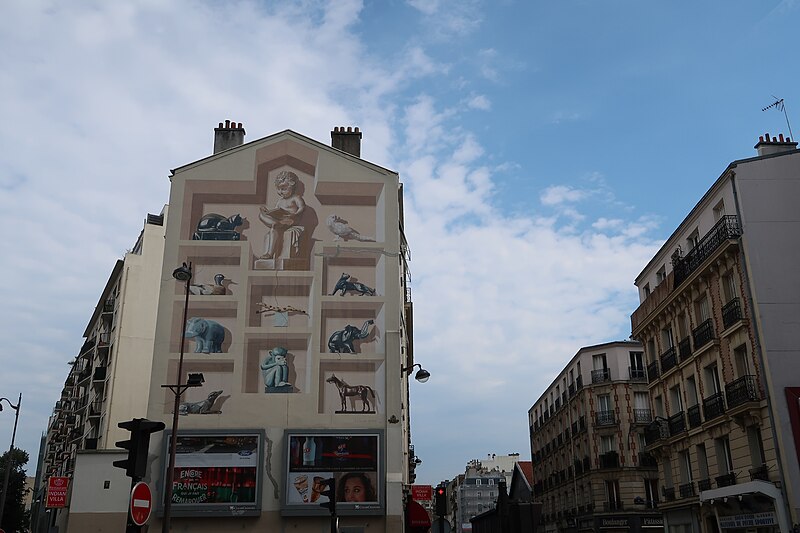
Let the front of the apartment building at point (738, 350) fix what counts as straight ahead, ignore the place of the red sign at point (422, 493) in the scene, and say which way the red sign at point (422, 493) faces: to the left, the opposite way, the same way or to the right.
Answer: to the left

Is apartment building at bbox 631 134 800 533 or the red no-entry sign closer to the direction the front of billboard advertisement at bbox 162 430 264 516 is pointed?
the red no-entry sign

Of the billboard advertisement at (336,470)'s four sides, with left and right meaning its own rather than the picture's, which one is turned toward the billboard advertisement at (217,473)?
right

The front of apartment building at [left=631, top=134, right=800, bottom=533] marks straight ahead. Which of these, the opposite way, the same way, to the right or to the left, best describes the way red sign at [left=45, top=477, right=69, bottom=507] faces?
to the left

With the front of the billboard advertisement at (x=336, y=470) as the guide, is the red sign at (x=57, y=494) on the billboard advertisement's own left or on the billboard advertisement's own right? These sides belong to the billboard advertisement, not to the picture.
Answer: on the billboard advertisement's own right

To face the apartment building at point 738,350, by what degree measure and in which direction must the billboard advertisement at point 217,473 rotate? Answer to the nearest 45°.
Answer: approximately 45° to its left
